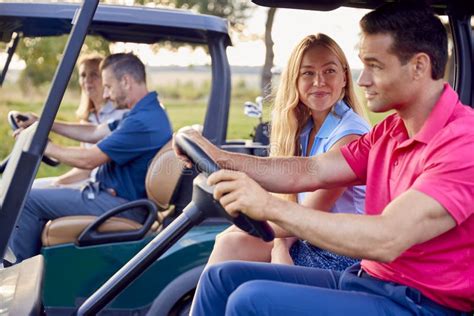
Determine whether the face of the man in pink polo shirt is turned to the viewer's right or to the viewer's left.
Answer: to the viewer's left

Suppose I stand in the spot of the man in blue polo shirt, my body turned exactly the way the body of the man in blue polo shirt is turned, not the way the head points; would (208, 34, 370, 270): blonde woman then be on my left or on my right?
on my left

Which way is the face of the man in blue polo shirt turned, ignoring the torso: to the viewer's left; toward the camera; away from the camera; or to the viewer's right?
to the viewer's left

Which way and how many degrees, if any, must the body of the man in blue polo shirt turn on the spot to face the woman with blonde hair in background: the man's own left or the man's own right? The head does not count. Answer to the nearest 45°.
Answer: approximately 90° to the man's own right

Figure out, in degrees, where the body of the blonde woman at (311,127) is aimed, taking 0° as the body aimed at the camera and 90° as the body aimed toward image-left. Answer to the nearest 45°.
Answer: approximately 45°

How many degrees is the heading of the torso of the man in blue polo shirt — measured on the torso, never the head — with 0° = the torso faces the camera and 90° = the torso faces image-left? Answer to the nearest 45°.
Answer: approximately 90°

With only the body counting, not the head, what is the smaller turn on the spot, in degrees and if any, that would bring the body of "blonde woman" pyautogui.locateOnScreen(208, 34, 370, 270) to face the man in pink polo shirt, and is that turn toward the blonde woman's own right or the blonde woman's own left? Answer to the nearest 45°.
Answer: approximately 45° to the blonde woman's own left

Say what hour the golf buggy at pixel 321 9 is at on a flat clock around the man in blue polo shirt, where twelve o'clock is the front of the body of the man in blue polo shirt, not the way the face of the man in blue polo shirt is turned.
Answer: The golf buggy is roughly at 8 o'clock from the man in blue polo shirt.

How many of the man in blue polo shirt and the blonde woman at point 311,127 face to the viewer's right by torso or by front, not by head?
0

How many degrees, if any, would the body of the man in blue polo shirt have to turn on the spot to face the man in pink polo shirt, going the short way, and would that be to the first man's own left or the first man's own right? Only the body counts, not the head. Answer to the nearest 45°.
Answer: approximately 90° to the first man's own left

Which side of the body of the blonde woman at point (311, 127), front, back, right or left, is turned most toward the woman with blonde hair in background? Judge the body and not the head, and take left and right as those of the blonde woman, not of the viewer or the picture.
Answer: right
